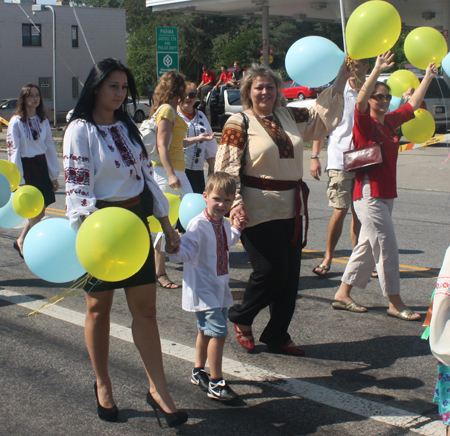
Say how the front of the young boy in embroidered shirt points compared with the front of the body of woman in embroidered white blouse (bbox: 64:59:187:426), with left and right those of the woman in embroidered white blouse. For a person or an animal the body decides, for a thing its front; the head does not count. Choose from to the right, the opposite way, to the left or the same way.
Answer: the same way

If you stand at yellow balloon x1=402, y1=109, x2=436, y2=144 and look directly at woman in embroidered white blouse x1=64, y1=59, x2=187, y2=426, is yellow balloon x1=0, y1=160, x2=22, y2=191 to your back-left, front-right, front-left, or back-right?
front-right

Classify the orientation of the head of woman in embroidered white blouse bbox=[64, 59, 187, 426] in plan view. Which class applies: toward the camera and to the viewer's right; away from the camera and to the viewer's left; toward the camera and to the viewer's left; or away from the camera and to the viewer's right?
toward the camera and to the viewer's right

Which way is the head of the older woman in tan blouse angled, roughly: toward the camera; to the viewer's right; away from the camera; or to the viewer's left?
toward the camera

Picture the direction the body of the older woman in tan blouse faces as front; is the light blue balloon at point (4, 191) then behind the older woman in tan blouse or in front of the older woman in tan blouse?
behind

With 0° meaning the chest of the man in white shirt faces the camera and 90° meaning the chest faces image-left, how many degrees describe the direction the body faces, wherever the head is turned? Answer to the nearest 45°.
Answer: approximately 45°

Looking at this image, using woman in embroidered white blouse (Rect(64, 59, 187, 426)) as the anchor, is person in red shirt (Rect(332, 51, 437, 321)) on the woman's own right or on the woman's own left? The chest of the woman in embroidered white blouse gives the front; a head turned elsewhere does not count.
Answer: on the woman's own left

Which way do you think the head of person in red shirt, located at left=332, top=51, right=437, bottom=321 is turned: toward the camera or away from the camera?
toward the camera

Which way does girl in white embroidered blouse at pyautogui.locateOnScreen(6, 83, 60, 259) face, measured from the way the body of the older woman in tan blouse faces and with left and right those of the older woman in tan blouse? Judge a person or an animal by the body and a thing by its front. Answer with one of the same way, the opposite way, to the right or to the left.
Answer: the same way

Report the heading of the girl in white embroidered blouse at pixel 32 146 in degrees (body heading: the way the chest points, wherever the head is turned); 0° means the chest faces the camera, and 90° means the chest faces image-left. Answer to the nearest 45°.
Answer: approximately 315°

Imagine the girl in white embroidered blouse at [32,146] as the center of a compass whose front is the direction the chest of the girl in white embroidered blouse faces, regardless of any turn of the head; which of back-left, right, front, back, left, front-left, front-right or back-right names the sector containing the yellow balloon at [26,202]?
front-right

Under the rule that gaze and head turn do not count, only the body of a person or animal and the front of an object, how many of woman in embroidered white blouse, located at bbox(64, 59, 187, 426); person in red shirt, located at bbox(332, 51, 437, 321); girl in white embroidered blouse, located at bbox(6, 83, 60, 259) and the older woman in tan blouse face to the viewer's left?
0
